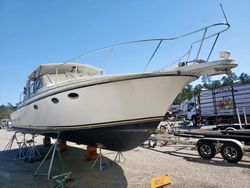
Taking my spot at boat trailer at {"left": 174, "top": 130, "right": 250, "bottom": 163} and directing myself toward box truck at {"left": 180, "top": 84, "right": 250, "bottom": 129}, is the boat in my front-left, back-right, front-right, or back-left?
back-left

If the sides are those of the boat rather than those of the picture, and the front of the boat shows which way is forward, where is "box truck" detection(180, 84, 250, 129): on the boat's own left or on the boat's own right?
on the boat's own left

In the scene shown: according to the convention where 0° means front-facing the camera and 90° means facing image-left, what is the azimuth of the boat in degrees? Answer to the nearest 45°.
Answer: approximately 315°
